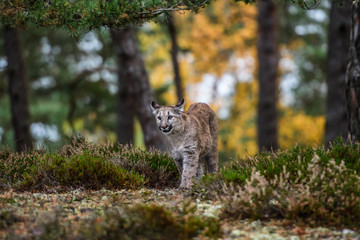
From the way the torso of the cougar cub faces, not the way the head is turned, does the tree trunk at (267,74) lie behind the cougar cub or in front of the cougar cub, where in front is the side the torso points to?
behind

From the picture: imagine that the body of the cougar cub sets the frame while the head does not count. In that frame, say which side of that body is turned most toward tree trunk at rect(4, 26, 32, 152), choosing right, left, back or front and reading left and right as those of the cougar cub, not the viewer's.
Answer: right

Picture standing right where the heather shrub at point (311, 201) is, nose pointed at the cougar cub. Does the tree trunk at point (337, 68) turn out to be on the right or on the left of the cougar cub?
right

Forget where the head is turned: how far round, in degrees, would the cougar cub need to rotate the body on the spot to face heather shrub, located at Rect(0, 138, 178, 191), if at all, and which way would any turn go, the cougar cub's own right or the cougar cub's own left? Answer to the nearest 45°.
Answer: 0° — it already faces it

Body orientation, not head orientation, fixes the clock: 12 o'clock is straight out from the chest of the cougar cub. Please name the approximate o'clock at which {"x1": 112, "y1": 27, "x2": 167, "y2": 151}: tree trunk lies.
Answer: The tree trunk is roughly at 4 o'clock from the cougar cub.

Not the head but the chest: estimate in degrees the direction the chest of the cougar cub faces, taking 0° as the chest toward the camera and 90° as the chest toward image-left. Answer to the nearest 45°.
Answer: approximately 45°

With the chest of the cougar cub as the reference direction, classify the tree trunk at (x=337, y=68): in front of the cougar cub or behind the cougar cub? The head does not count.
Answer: behind
